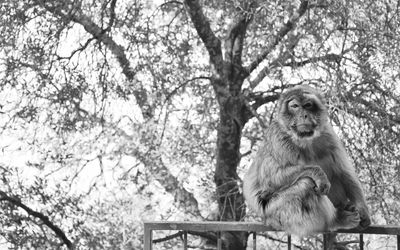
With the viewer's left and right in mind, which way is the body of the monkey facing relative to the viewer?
facing the viewer and to the right of the viewer
